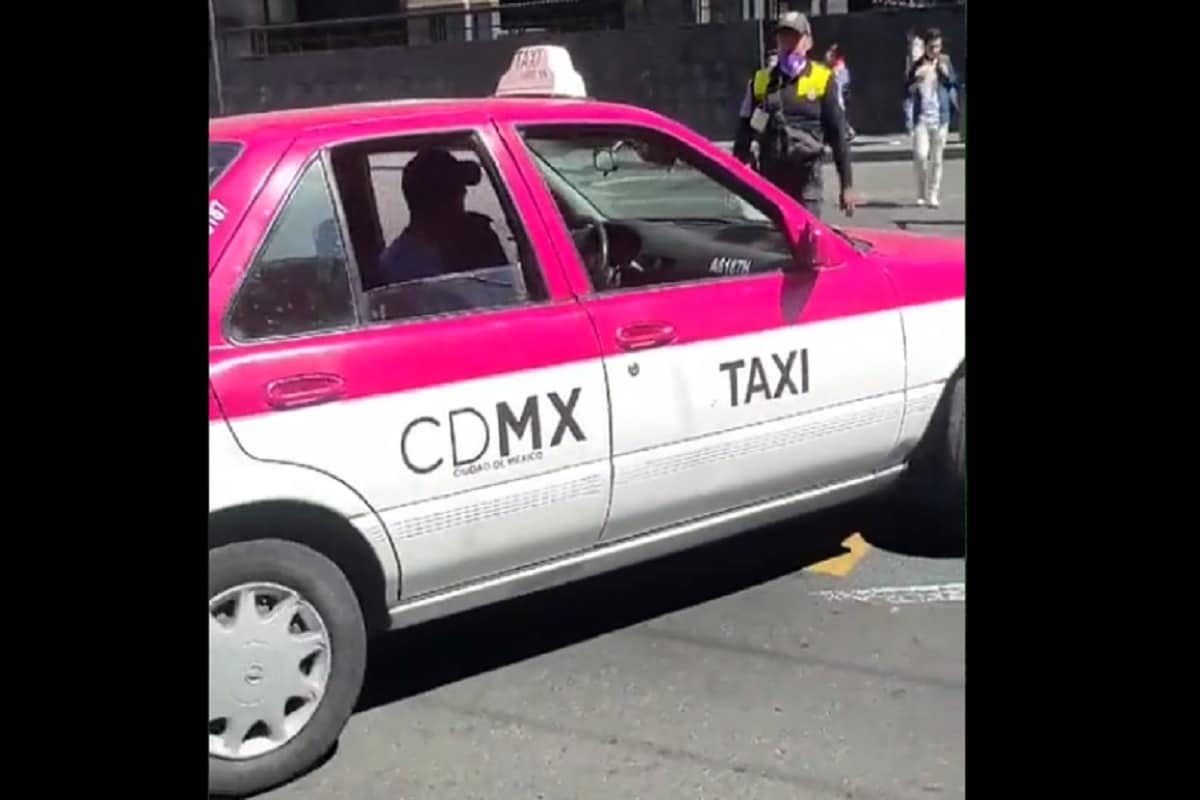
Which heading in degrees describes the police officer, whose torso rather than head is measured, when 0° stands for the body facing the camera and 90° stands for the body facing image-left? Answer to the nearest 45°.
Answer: approximately 0°

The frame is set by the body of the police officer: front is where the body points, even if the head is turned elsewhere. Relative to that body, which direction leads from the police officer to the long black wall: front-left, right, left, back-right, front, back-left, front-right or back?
back

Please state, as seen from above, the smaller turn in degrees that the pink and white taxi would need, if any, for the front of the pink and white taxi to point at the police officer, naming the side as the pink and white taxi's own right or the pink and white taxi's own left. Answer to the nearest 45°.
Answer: approximately 45° to the pink and white taxi's own left

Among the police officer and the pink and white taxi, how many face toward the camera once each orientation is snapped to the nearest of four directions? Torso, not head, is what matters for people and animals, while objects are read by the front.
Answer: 1

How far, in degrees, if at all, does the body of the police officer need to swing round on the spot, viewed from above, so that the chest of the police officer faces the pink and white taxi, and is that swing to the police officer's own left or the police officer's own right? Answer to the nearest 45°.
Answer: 0° — they already face it

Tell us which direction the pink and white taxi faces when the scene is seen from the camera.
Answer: facing away from the viewer and to the right of the viewer
